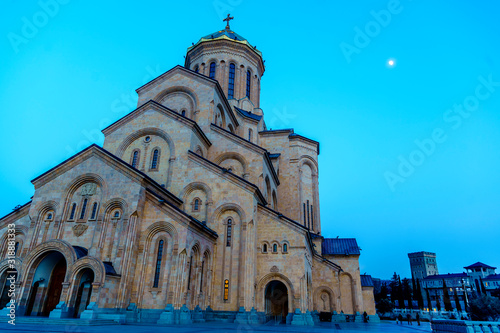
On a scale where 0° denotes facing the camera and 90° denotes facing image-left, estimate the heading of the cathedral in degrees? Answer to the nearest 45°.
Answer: approximately 45°

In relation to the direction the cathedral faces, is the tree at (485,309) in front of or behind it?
behind
